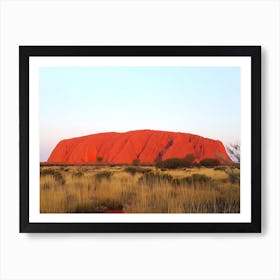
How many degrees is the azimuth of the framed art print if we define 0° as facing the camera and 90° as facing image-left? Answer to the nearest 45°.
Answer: approximately 0°
